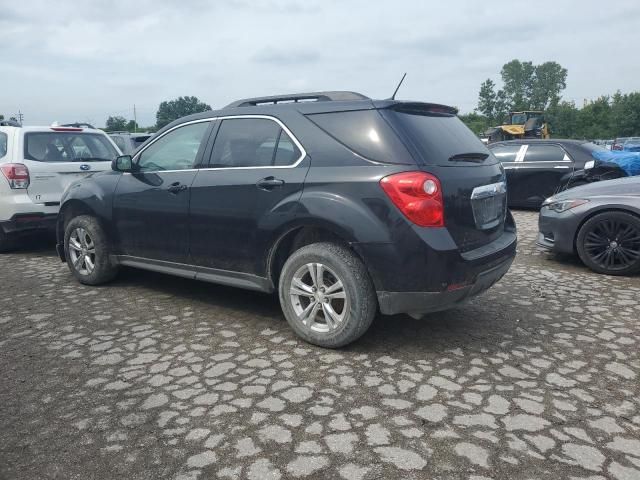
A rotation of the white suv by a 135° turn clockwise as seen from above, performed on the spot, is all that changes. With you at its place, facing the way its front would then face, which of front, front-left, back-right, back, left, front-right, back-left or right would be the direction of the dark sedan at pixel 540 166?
front

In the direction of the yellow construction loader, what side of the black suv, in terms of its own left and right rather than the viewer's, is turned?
right

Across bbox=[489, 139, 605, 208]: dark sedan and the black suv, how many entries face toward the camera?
0

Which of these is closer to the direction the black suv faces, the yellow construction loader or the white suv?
the white suv

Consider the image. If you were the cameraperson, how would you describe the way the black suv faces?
facing away from the viewer and to the left of the viewer

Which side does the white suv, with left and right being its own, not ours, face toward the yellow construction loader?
right

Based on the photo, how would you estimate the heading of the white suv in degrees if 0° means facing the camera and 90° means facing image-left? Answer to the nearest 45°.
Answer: approximately 135°

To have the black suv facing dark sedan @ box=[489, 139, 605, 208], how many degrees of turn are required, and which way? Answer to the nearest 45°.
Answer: approximately 90° to its right

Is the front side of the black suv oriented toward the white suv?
yes
